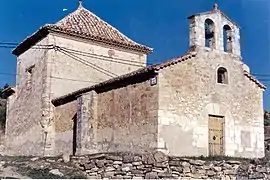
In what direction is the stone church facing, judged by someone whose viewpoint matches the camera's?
facing the viewer and to the right of the viewer

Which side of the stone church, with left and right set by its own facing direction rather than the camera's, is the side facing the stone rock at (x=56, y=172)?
right
